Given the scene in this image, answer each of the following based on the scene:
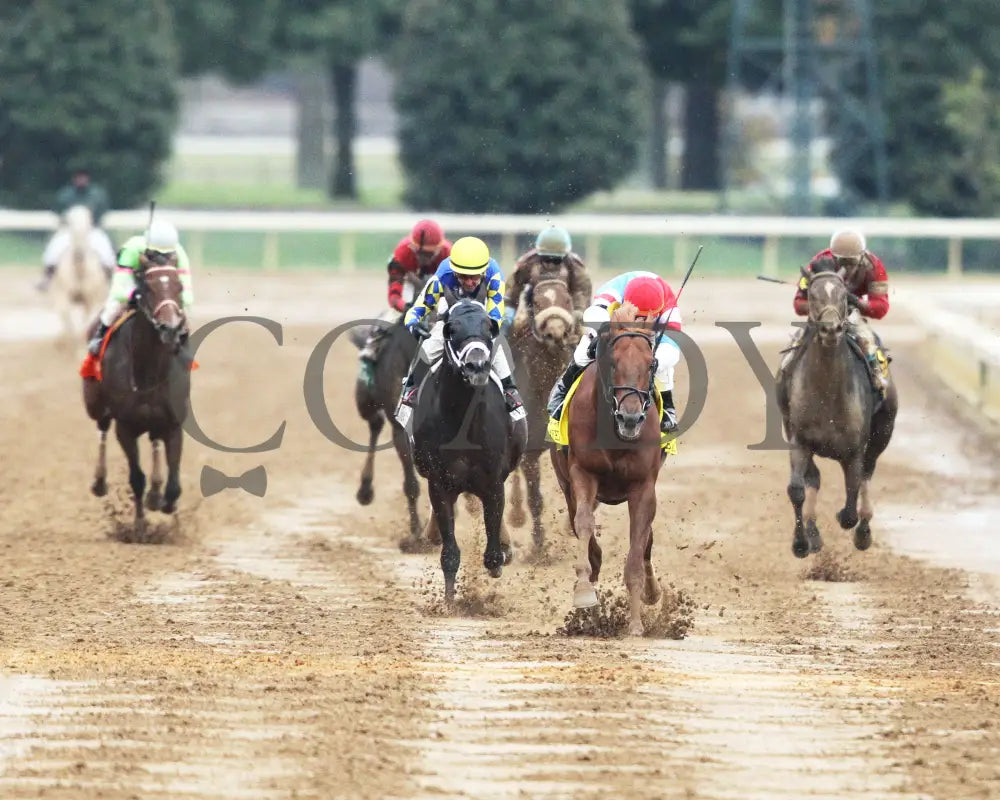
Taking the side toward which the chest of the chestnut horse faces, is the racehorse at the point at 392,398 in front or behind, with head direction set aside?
behind

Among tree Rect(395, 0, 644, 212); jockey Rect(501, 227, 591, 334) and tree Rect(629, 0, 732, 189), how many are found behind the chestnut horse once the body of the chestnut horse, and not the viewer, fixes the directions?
3

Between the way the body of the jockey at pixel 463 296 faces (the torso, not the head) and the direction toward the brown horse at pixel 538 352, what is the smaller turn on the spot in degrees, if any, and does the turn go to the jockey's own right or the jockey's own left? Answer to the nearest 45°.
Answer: approximately 180°

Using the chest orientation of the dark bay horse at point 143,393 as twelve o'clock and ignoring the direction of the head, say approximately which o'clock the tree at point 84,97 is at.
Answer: The tree is roughly at 6 o'clock from the dark bay horse.

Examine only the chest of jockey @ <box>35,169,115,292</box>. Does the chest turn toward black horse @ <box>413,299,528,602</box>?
yes

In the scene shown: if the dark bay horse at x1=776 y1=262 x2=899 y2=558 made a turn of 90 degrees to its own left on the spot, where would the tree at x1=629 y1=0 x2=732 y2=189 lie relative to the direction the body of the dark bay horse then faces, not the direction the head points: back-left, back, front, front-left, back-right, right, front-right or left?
left

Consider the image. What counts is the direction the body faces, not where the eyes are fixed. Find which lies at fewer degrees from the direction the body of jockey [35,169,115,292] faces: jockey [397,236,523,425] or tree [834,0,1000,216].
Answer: the jockey

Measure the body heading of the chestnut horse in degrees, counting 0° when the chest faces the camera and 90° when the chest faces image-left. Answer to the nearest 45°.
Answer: approximately 0°

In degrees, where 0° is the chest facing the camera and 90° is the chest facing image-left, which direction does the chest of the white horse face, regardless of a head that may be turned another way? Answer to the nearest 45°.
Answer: approximately 0°
